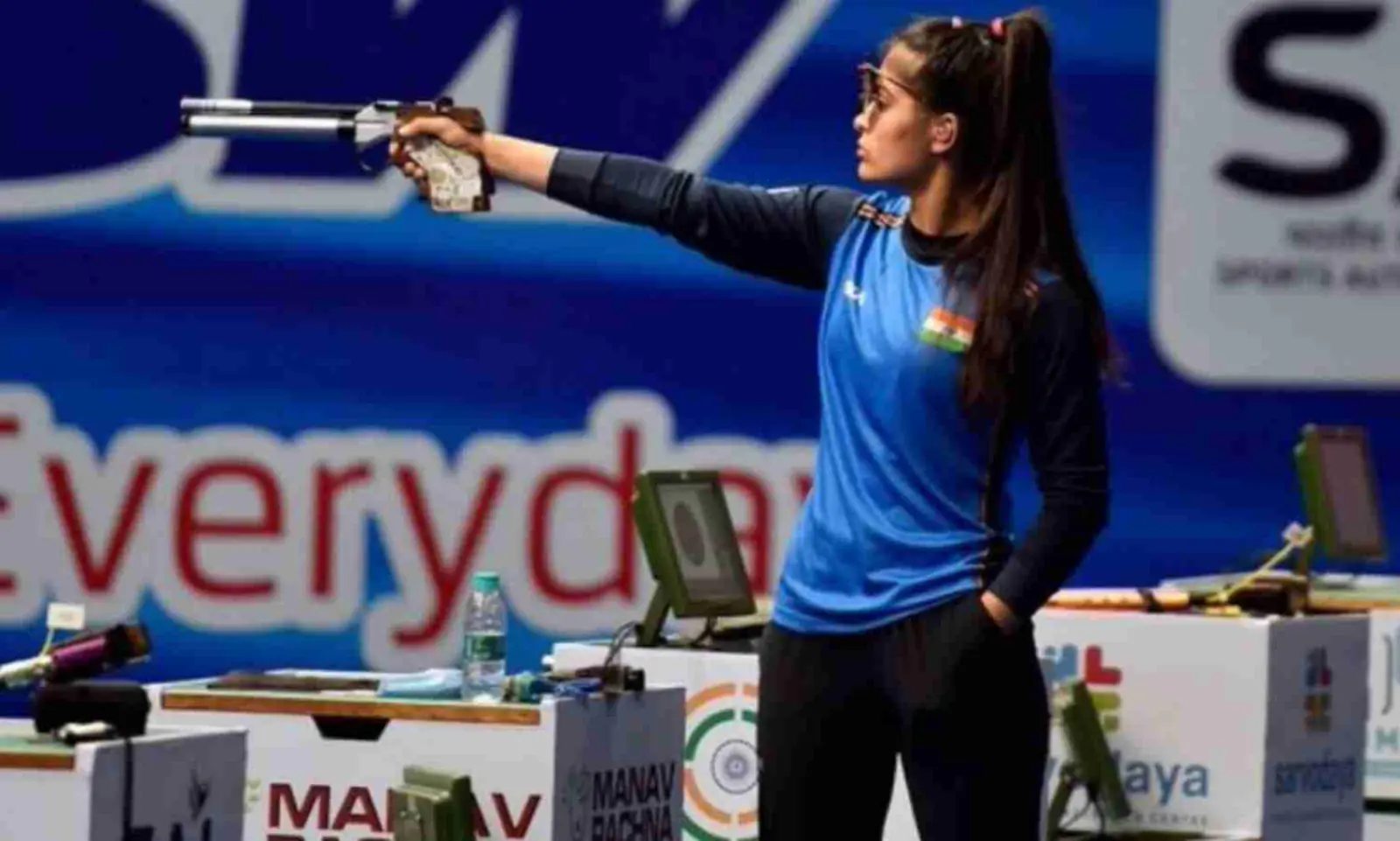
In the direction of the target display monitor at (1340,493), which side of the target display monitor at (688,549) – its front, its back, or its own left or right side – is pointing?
left

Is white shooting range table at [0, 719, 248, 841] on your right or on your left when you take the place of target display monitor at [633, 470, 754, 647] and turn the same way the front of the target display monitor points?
on your right

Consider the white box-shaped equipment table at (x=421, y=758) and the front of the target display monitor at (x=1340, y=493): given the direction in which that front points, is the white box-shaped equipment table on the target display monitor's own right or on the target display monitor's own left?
on the target display monitor's own right

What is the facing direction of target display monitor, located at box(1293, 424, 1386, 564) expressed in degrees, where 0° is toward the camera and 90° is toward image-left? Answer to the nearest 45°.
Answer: approximately 315°

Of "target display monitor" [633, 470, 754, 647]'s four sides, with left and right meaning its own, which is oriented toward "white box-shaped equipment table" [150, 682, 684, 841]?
right

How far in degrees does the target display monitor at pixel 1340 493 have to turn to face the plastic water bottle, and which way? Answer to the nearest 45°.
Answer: approximately 90° to its right

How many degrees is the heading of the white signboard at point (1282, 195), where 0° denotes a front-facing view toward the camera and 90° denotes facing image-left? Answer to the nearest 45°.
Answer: approximately 0°
